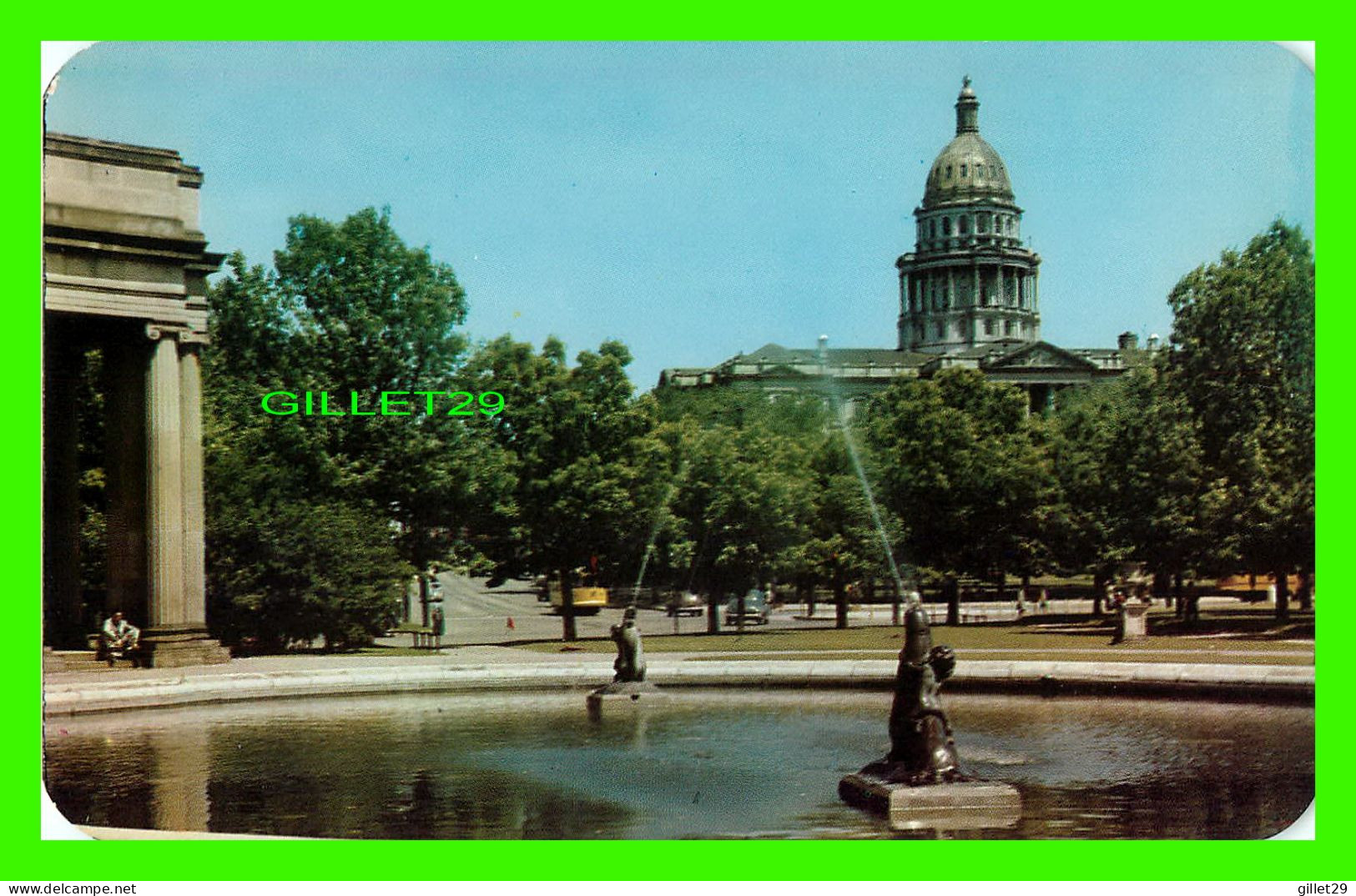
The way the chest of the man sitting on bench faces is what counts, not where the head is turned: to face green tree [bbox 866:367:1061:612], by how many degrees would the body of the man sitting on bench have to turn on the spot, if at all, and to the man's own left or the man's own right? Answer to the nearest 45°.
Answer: approximately 90° to the man's own left

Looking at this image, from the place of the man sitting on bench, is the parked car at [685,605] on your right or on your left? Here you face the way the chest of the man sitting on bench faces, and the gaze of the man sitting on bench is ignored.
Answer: on your left

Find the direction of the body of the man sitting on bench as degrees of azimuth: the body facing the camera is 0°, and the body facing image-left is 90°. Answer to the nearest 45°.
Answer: approximately 0°

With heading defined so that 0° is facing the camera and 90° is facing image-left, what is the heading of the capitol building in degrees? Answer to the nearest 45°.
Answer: approximately 315°

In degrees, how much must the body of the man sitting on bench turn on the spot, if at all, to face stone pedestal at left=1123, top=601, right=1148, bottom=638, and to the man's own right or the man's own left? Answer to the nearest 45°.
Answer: approximately 90° to the man's own left

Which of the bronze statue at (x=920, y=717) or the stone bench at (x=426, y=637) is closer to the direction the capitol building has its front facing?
the bronze statue
